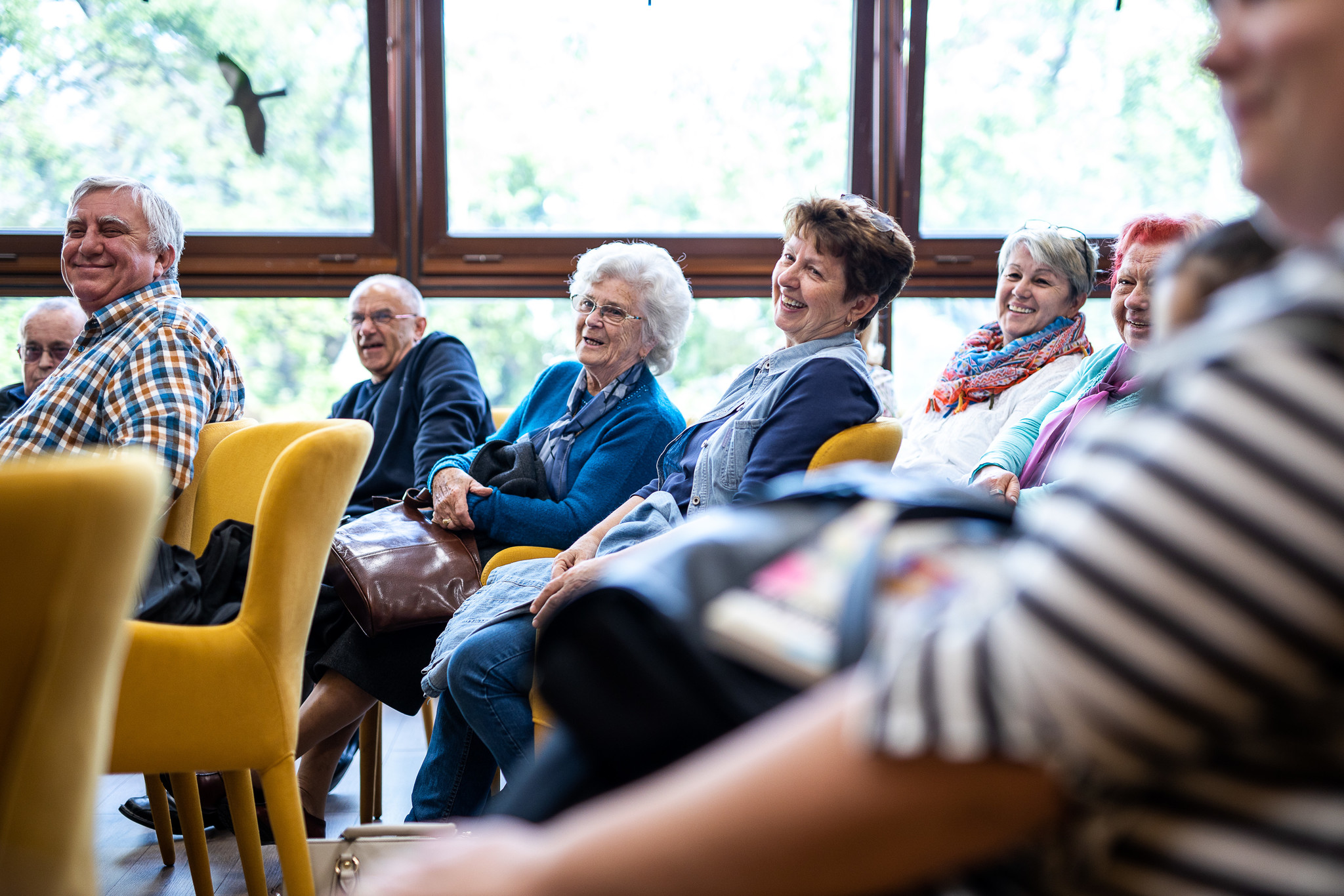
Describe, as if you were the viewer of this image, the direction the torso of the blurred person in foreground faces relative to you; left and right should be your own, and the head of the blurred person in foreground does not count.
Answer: facing to the left of the viewer

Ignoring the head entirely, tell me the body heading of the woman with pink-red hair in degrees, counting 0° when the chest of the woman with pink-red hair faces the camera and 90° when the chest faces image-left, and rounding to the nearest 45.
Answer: approximately 45°

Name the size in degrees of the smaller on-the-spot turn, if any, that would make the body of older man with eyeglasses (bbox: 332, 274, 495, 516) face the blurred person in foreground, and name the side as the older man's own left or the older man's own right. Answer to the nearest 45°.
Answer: approximately 45° to the older man's own left

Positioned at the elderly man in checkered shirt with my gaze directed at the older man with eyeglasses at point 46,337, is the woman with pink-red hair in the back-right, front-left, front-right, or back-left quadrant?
back-right

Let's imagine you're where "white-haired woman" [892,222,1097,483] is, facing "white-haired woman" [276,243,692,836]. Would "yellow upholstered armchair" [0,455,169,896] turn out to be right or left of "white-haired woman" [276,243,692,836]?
left

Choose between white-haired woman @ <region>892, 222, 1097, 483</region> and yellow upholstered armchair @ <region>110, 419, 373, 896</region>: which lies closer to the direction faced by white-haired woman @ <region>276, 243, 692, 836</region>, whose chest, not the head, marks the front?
the yellow upholstered armchair
